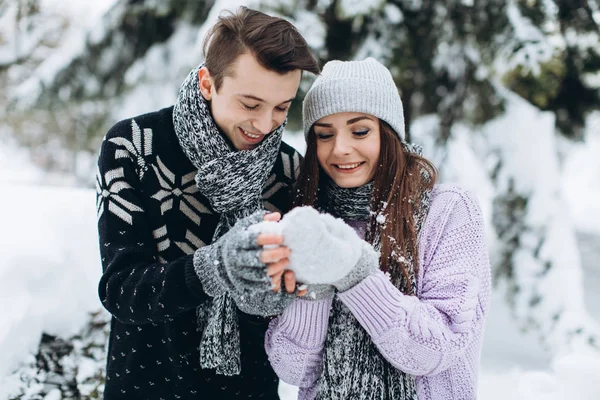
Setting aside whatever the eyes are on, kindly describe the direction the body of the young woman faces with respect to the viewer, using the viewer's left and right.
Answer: facing the viewer and to the left of the viewer

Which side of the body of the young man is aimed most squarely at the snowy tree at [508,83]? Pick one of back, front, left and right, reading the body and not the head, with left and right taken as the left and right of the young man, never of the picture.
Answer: left

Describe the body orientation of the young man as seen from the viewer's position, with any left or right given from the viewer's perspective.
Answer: facing the viewer and to the right of the viewer

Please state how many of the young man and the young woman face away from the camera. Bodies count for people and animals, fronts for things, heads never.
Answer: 0

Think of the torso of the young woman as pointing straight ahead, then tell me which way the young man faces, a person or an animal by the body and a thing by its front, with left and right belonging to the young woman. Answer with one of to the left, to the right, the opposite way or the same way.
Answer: to the left

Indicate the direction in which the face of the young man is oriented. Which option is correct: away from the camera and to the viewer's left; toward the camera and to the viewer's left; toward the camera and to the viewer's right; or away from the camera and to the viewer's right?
toward the camera and to the viewer's right
